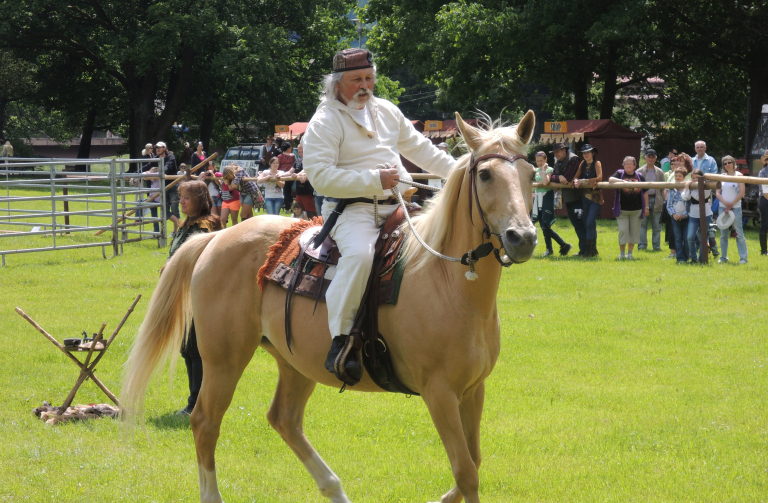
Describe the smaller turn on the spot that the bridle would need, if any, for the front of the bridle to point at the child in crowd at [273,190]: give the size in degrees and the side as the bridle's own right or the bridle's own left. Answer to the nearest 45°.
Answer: approximately 135° to the bridle's own left

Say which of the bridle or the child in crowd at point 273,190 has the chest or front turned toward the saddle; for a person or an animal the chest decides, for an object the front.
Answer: the child in crowd

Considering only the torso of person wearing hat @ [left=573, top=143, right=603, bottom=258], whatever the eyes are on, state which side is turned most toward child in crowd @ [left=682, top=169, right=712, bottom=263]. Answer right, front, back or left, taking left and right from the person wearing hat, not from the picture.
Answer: left

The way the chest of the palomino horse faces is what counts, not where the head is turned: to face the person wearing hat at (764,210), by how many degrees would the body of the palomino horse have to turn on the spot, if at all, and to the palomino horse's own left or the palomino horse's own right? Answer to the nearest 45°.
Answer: approximately 90° to the palomino horse's own left

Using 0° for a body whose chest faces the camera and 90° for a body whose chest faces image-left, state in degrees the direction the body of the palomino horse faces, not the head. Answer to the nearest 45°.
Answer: approximately 315°

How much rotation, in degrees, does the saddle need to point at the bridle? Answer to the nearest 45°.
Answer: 0° — it already faces it

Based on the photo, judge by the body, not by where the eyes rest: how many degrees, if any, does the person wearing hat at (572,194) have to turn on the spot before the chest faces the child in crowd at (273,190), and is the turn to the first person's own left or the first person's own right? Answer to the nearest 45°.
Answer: approximately 45° to the first person's own right

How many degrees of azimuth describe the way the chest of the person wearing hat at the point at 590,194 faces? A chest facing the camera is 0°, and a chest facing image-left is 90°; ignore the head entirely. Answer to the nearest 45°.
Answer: approximately 45°

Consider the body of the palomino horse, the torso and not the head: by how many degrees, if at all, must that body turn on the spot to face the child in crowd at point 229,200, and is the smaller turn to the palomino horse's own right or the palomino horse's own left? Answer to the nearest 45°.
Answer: approximately 135° to the palomino horse's own left

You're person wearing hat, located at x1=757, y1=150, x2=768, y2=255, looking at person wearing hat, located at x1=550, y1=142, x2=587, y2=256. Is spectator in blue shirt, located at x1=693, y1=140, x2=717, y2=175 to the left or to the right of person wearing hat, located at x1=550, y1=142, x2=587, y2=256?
right

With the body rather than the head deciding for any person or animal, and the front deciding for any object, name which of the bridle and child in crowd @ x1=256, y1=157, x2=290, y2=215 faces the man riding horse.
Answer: the child in crowd

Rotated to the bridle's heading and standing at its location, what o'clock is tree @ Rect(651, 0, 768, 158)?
The tree is roughly at 8 o'clock from the bridle.

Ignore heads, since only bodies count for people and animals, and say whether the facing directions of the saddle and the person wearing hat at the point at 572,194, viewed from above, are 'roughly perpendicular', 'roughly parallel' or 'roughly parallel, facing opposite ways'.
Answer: roughly perpendicular
